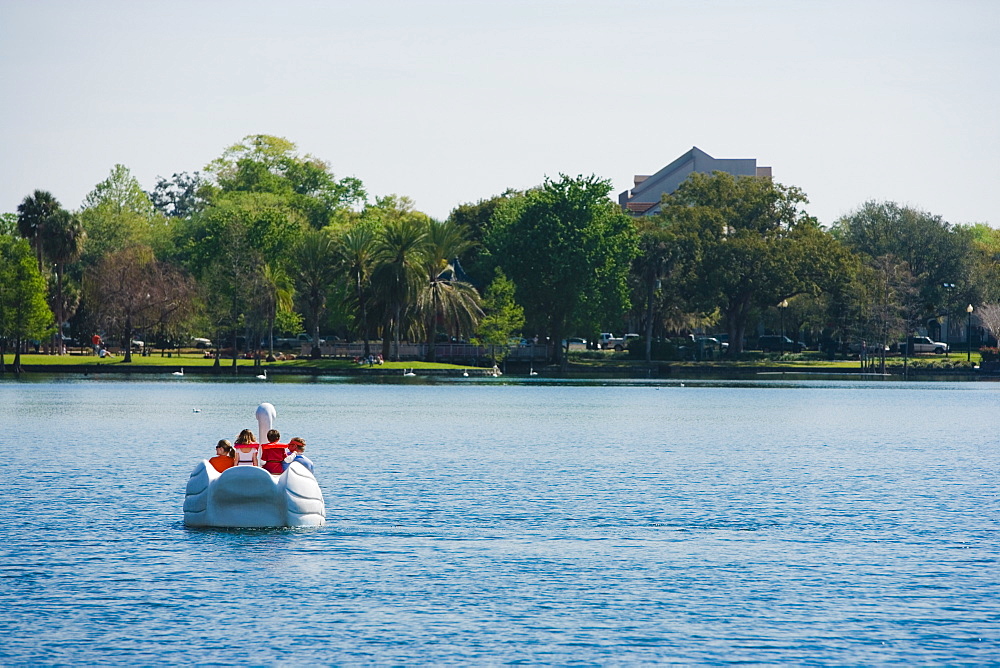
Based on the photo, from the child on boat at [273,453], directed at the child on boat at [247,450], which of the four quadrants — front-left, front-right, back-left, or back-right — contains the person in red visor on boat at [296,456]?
back-left

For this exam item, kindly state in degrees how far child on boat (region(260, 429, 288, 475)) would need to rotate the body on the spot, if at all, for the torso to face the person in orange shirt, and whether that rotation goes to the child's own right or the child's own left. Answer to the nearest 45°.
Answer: approximately 90° to the child's own left

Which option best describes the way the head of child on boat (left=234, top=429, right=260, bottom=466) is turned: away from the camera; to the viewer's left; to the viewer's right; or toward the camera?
away from the camera

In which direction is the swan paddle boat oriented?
away from the camera

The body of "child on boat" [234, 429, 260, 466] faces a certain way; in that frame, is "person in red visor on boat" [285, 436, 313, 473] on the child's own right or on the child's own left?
on the child's own right

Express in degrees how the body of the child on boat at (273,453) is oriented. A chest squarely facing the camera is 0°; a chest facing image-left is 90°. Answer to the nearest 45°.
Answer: approximately 180°

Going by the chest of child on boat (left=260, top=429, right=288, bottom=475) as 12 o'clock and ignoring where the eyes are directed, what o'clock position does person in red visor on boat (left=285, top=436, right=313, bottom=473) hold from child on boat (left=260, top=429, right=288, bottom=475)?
person in red visor on boat (left=285, top=436, right=313, bottom=473) is roughly at 4 o'clock from child on boat (left=260, top=429, right=288, bottom=475).

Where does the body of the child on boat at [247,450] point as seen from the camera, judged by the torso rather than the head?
away from the camera
